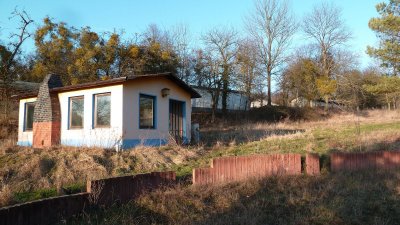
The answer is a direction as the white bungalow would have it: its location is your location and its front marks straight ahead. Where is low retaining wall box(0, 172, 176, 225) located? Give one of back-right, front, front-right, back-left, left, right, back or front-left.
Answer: front-right

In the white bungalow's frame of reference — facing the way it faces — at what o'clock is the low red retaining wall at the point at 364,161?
The low red retaining wall is roughly at 12 o'clock from the white bungalow.

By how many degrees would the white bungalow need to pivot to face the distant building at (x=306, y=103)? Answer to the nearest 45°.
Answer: approximately 90° to its left

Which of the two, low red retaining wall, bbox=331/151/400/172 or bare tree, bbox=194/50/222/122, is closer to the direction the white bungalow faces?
the low red retaining wall

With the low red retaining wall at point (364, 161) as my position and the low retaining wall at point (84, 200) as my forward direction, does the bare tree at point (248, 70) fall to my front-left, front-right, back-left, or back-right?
back-right

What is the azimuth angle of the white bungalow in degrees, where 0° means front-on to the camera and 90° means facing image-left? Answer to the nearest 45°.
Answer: approximately 315°

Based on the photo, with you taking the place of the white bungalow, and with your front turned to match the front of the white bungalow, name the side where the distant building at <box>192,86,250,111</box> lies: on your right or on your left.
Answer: on your left

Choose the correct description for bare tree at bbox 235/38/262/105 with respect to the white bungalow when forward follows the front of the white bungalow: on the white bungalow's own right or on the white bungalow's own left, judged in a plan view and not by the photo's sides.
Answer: on the white bungalow's own left

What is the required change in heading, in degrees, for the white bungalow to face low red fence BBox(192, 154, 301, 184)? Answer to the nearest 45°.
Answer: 0° — it already faces it

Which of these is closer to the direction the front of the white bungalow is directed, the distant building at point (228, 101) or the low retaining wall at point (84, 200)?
the low retaining wall

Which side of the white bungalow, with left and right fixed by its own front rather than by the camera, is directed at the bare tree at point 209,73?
left
